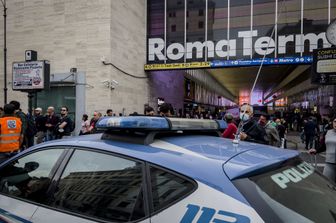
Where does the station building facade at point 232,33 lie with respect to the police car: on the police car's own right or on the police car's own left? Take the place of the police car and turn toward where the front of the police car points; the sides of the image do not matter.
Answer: on the police car's own right

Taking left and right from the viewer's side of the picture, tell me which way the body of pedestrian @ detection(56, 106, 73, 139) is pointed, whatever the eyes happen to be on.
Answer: facing the viewer and to the left of the viewer

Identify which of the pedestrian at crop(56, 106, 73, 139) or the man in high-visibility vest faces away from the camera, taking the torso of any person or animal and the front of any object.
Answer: the man in high-visibility vest

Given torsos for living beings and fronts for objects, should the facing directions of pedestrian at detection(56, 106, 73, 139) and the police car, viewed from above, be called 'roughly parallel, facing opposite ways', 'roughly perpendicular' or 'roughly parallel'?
roughly perpendicular

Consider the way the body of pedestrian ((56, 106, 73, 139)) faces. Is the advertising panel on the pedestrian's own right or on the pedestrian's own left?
on the pedestrian's own left

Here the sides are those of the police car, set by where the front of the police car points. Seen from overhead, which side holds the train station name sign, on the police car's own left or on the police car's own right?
on the police car's own right

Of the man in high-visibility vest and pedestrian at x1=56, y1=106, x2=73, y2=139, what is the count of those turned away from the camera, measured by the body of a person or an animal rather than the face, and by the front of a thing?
1
